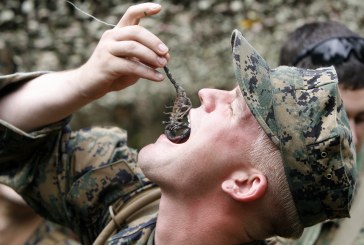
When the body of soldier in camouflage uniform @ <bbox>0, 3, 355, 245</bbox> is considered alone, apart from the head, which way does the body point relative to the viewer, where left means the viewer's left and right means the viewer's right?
facing to the left of the viewer

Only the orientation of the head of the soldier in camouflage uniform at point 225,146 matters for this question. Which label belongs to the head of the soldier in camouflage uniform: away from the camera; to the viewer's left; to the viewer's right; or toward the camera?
to the viewer's left
